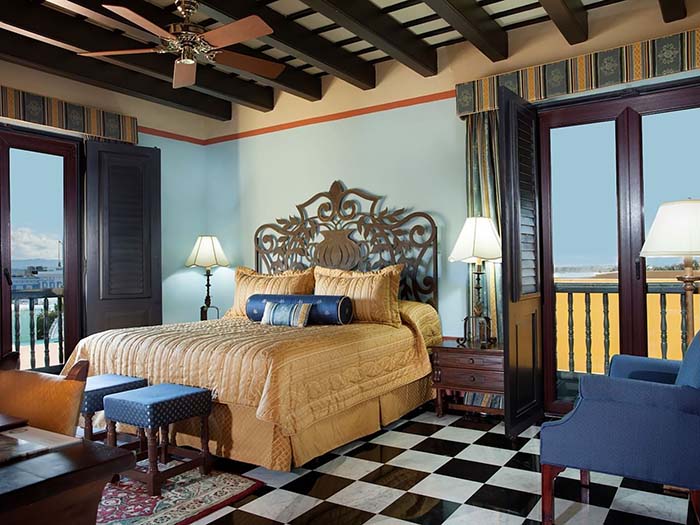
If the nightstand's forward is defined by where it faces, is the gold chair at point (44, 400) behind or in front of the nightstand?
in front

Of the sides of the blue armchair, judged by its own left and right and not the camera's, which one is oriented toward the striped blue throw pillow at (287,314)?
front

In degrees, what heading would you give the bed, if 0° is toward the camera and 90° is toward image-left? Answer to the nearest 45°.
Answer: approximately 45°

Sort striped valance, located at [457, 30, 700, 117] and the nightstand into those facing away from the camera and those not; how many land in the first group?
0

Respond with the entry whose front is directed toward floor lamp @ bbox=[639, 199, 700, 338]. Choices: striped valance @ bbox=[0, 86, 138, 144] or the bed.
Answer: the striped valance

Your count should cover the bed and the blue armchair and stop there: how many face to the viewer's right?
0

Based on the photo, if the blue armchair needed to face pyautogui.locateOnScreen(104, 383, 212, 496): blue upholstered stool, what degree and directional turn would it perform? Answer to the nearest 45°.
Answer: approximately 45° to its left

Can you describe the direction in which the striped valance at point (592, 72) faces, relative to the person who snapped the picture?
facing the viewer and to the left of the viewer

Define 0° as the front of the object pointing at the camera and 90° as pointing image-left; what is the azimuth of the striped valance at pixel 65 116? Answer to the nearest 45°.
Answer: approximately 315°

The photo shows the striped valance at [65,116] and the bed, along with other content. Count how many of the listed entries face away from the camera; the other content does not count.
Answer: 0

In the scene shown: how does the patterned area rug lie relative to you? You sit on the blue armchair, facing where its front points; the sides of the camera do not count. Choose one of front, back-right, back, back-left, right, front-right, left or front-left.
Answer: front-left

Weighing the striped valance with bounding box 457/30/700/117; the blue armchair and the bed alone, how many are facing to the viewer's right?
0

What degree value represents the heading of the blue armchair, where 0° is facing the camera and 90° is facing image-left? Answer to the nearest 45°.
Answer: approximately 135°
